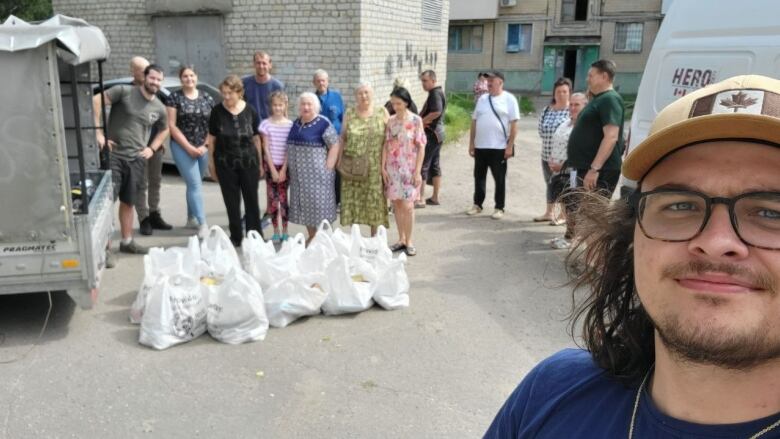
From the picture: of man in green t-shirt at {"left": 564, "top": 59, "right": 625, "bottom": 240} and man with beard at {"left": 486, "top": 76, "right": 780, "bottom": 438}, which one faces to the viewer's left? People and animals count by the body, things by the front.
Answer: the man in green t-shirt

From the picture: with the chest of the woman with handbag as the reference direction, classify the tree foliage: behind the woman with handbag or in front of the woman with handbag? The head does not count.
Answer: behind

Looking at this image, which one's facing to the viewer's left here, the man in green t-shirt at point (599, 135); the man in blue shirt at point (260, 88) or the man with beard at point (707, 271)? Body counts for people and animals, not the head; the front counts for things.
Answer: the man in green t-shirt

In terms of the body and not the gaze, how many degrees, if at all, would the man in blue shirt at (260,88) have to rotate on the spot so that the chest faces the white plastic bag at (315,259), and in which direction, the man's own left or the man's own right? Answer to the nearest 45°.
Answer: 0° — they already face it

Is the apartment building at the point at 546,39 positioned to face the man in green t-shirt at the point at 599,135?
yes

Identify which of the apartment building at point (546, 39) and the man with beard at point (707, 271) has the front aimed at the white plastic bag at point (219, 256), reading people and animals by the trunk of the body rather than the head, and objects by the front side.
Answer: the apartment building

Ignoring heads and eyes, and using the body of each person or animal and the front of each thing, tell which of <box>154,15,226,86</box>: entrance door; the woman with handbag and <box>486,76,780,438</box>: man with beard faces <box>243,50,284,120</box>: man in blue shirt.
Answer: the entrance door

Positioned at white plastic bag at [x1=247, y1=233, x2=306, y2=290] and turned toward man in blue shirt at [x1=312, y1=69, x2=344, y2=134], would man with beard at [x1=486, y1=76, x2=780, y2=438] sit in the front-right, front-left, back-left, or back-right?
back-right

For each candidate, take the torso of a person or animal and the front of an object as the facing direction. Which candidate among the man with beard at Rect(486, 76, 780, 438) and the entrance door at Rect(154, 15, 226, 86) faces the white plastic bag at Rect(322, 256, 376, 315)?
the entrance door

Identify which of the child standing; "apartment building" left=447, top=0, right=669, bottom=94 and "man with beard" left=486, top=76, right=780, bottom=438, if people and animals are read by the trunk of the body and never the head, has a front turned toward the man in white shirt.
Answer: the apartment building

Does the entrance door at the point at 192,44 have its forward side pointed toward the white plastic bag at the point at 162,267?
yes

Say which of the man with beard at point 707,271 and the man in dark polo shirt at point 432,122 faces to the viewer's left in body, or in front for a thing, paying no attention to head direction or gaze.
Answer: the man in dark polo shirt

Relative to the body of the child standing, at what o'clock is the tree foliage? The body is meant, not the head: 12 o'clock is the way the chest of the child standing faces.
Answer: The tree foliage is roughly at 5 o'clock from the child standing.

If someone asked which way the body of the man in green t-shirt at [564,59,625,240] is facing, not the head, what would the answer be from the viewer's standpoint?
to the viewer's left
